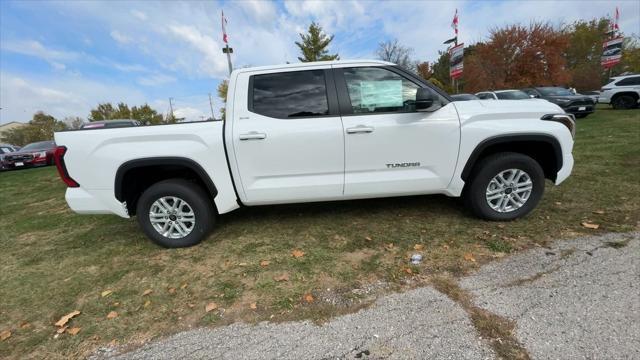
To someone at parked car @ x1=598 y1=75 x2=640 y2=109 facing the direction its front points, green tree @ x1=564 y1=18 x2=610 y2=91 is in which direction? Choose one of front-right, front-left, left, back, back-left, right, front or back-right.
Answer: left

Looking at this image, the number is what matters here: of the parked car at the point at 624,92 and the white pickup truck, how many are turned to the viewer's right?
2

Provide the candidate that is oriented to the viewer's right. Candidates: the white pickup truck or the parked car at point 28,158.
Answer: the white pickup truck

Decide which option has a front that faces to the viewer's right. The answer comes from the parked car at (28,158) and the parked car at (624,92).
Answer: the parked car at (624,92)

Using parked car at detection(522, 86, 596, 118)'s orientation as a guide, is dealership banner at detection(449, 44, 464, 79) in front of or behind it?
behind

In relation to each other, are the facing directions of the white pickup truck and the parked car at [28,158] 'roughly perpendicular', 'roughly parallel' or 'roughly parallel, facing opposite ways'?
roughly perpendicular

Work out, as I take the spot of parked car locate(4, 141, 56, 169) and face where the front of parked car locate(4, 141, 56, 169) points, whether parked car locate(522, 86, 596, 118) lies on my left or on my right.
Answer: on my left

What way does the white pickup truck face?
to the viewer's right

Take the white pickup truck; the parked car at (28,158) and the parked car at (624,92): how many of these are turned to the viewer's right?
2

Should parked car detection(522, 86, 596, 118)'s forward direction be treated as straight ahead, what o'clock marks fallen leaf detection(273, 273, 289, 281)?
The fallen leaf is roughly at 2 o'clock from the parked car.

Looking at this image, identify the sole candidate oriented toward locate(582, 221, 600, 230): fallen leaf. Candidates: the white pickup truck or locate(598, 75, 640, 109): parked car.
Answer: the white pickup truck
